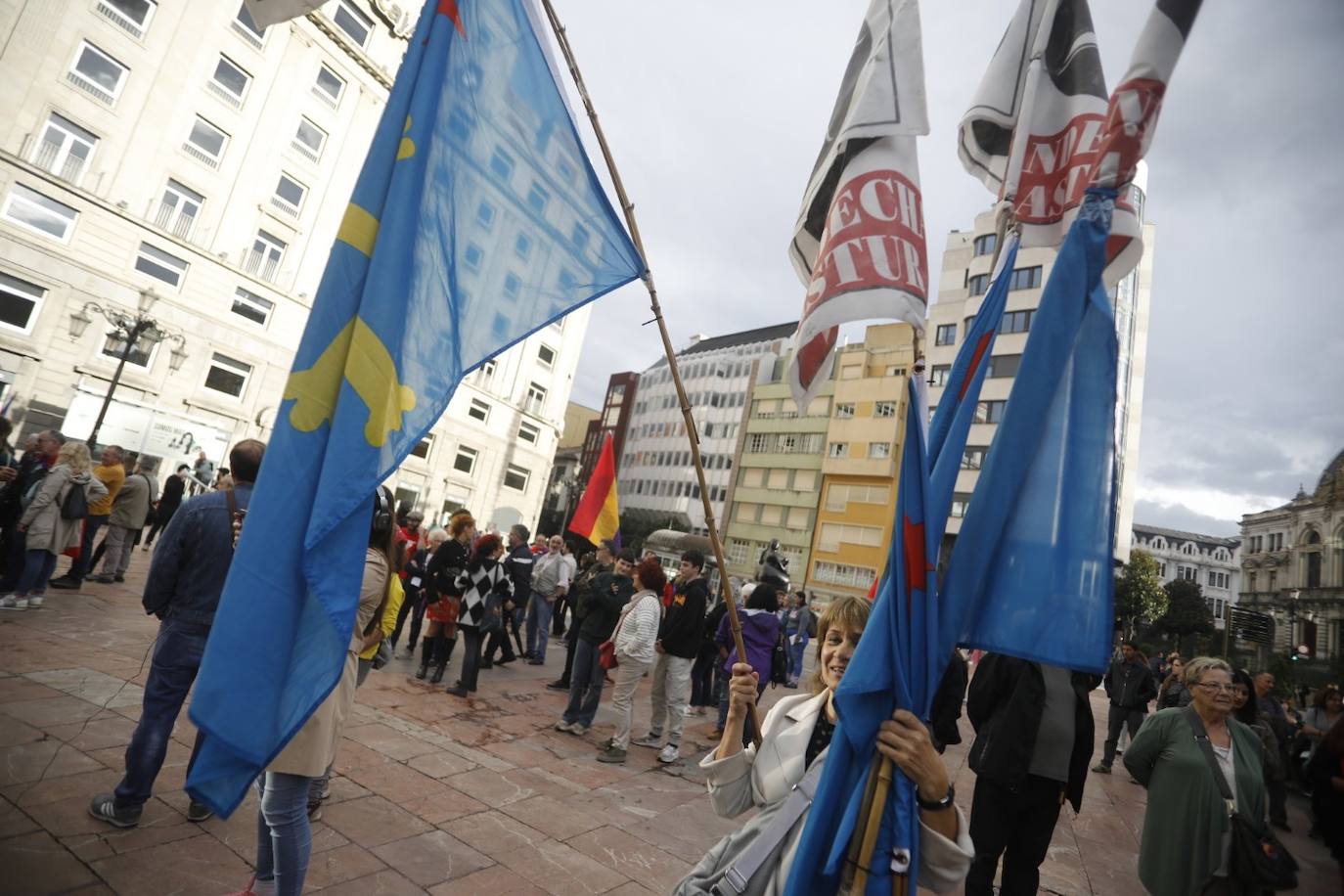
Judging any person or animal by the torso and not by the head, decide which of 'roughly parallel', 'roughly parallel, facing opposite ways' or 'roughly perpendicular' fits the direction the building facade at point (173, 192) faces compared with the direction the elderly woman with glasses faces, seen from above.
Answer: roughly perpendicular

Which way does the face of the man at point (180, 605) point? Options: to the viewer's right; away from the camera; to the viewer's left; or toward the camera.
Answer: away from the camera

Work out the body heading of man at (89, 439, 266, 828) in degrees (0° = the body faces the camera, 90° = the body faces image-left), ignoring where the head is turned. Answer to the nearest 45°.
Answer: approximately 135°

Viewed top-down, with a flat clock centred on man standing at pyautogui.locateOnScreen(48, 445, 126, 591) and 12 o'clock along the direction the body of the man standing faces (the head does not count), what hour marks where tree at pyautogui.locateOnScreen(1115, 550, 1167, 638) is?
The tree is roughly at 6 o'clock from the man standing.

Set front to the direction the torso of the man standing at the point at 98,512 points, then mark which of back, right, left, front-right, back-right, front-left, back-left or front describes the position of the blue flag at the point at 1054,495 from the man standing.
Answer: left

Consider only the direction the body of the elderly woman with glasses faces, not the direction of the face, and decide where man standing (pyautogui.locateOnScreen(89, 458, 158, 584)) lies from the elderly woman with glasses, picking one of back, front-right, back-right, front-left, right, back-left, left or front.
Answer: back-right

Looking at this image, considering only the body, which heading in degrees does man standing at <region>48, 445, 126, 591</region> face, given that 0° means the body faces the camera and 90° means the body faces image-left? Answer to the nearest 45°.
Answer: approximately 90°

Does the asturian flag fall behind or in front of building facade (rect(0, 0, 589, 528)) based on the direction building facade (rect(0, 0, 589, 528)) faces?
in front
